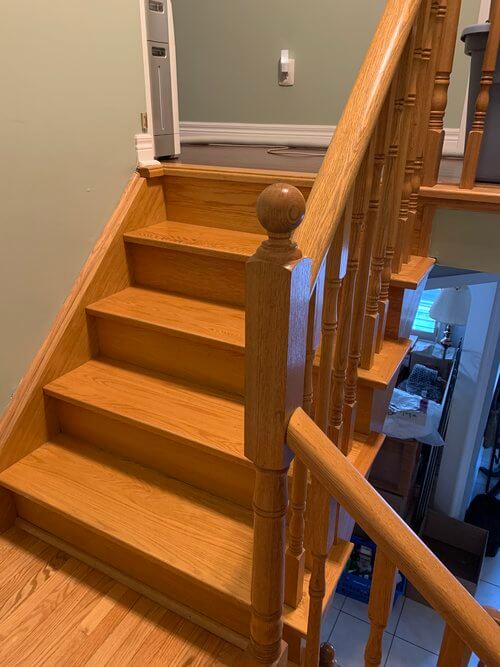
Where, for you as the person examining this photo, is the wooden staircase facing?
facing the viewer and to the left of the viewer
